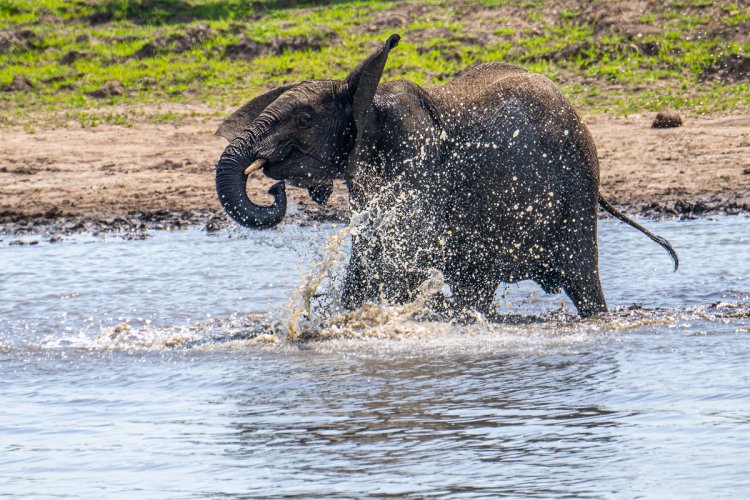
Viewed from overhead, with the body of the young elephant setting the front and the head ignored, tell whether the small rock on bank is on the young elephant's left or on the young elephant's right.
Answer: on the young elephant's right

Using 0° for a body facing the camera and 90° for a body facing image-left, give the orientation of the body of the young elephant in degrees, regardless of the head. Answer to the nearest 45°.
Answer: approximately 90°
